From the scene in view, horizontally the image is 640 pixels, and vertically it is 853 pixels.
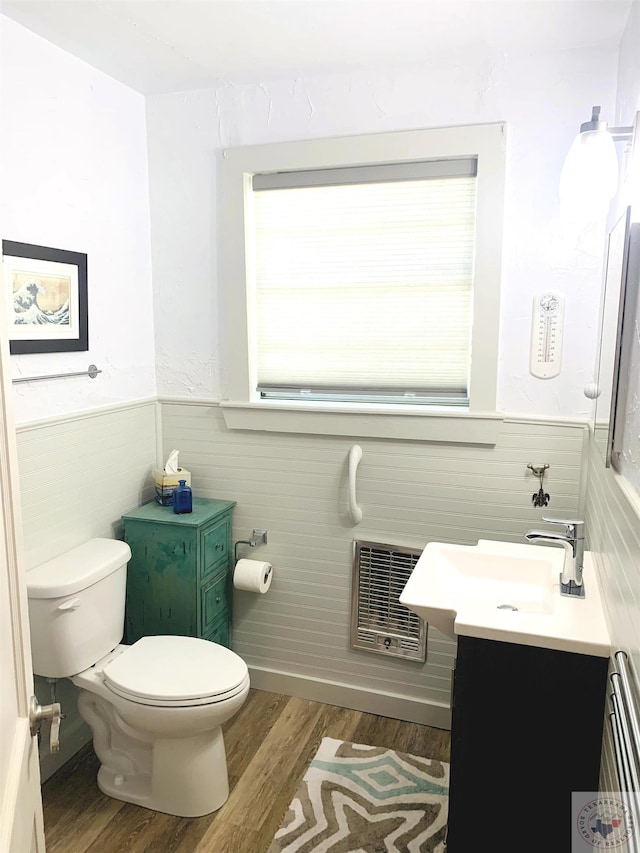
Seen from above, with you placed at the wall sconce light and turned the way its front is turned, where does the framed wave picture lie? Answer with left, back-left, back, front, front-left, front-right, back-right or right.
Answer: front

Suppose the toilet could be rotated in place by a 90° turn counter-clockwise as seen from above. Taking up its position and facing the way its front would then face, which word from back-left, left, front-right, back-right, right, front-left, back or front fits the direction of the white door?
back-right

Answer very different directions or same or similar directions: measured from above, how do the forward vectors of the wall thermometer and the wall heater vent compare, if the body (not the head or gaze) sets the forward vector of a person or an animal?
same or similar directions

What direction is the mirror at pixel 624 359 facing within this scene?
to the viewer's left

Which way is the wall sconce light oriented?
to the viewer's left

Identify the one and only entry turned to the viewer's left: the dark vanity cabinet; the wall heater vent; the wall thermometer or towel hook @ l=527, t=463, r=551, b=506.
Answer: the dark vanity cabinet

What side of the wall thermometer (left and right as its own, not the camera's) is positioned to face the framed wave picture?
right

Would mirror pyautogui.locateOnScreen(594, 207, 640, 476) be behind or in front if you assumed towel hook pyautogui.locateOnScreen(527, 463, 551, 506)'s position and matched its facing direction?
in front

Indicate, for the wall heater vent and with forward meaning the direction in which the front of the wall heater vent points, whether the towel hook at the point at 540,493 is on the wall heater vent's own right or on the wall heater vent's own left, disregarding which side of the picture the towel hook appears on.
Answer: on the wall heater vent's own left

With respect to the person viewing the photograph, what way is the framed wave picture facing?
facing the viewer and to the right of the viewer

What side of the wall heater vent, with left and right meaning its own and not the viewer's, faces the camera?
front

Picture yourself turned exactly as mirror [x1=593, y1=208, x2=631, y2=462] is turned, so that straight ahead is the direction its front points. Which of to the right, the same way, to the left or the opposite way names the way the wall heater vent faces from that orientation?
to the left
